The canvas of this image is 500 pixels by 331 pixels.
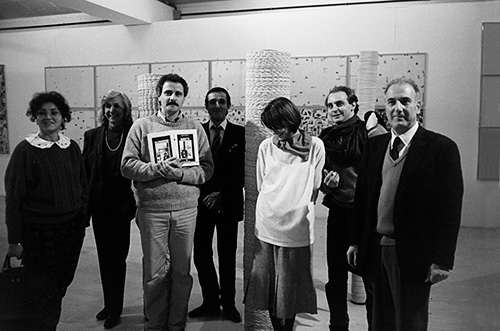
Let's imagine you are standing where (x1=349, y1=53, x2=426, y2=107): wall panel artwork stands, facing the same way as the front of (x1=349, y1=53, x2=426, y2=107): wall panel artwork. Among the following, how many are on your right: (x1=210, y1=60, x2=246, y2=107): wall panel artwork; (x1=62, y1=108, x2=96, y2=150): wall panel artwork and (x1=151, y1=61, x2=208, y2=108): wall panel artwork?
3

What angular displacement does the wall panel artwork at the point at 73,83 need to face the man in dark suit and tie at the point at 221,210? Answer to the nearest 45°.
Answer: approximately 90° to its left

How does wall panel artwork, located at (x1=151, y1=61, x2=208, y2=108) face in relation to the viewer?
toward the camera

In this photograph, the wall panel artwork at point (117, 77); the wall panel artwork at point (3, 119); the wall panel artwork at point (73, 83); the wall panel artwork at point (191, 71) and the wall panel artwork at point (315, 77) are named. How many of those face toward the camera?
5

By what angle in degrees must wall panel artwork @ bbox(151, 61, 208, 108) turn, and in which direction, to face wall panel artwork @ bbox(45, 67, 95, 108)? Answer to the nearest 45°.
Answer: approximately 90° to its right

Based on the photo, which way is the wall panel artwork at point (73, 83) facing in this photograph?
toward the camera

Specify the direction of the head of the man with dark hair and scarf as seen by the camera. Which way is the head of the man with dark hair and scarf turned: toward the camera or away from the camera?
toward the camera

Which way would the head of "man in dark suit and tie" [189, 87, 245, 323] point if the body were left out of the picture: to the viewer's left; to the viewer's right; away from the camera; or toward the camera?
toward the camera

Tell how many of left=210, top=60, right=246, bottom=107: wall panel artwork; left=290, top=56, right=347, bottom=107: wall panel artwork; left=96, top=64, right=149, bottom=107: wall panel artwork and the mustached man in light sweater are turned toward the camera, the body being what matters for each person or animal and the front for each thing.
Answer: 4

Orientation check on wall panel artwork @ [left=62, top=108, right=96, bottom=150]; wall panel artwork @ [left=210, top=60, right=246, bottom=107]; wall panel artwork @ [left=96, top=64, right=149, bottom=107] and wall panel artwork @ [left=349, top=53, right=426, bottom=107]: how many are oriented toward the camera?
4
